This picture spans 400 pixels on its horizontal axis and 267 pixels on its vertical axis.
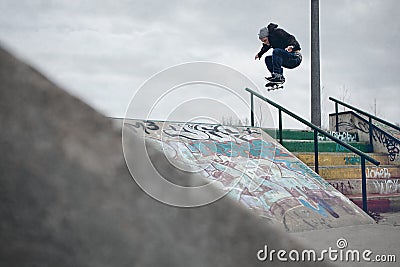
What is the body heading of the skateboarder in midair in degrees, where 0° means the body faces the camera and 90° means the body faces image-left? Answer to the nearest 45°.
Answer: approximately 90°

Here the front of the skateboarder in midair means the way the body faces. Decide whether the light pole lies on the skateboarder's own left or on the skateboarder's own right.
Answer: on the skateboarder's own right
